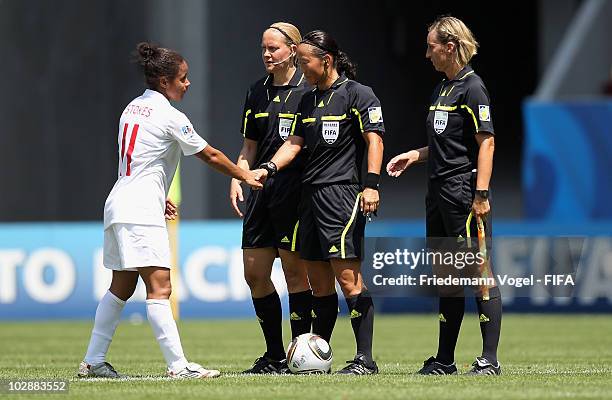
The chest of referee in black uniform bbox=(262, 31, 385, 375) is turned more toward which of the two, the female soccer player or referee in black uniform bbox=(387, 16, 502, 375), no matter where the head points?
the female soccer player

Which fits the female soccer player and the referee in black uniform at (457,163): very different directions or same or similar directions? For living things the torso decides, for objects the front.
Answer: very different directions

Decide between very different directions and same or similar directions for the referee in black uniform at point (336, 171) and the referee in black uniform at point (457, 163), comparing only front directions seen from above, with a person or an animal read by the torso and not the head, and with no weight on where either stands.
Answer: same or similar directions

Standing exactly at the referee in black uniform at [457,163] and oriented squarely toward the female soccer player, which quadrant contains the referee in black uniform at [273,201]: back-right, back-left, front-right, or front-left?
front-right

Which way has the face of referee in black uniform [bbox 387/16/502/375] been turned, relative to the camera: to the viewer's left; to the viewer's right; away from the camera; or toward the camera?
to the viewer's left

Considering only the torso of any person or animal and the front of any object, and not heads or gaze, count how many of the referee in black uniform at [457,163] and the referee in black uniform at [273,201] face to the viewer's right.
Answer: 0

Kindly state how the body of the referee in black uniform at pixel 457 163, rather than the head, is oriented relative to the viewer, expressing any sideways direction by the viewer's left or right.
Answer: facing the viewer and to the left of the viewer

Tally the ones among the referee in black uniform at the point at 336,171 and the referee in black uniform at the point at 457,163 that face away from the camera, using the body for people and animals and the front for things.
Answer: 0

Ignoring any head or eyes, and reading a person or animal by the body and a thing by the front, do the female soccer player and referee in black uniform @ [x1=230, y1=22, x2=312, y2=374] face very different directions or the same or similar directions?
very different directions

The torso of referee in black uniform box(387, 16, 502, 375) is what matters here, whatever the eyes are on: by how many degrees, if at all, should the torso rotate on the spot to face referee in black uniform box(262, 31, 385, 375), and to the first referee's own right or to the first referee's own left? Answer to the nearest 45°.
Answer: approximately 45° to the first referee's own right

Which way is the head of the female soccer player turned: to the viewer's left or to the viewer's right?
to the viewer's right

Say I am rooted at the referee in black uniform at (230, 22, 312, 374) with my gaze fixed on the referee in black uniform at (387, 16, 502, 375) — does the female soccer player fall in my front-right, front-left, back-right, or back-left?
back-right

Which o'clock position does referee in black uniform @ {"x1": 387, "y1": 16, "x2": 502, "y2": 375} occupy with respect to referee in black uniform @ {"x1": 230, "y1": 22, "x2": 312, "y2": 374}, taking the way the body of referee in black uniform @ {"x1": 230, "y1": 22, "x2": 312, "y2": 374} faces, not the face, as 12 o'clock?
referee in black uniform @ {"x1": 387, "y1": 16, "x2": 502, "y2": 375} is roughly at 8 o'clock from referee in black uniform @ {"x1": 230, "y1": 22, "x2": 312, "y2": 374}.

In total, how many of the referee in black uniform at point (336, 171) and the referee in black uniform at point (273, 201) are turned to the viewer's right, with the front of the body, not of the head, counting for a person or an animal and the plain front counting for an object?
0

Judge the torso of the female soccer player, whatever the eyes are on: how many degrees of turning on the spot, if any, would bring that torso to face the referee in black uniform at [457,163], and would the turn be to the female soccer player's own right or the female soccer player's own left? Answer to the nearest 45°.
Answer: approximately 45° to the female soccer player's own right

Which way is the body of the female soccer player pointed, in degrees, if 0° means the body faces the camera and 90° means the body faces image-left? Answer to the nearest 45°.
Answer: approximately 225°
